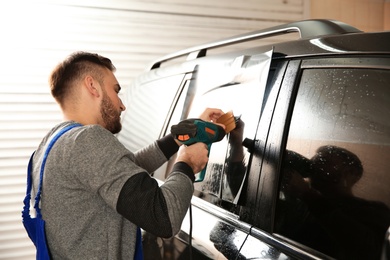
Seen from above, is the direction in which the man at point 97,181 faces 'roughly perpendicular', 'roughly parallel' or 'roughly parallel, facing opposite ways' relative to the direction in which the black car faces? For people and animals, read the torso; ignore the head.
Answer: roughly perpendicular

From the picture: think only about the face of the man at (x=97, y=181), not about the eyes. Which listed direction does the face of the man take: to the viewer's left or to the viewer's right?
to the viewer's right

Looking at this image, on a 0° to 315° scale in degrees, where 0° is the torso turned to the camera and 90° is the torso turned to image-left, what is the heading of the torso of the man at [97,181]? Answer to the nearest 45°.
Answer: approximately 225°
